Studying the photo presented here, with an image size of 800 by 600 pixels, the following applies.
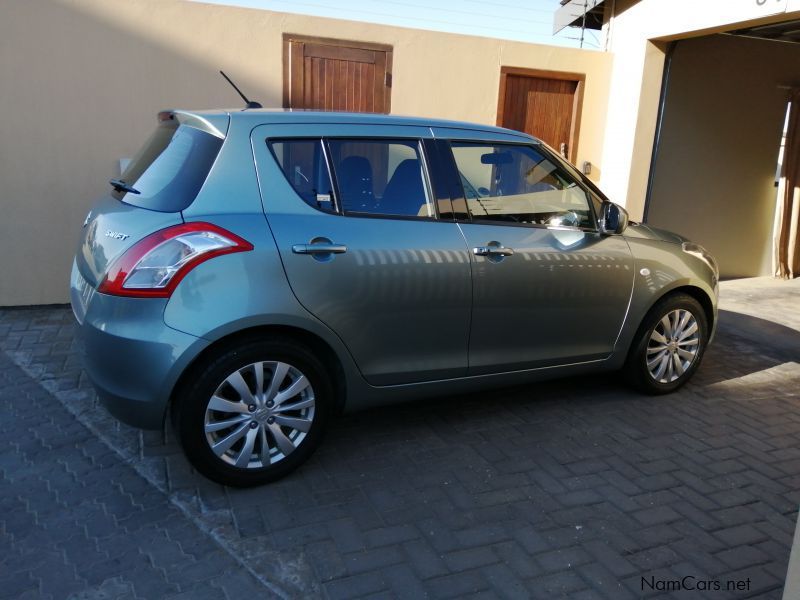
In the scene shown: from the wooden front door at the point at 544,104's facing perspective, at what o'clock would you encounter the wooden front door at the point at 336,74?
the wooden front door at the point at 336,74 is roughly at 2 o'clock from the wooden front door at the point at 544,104.

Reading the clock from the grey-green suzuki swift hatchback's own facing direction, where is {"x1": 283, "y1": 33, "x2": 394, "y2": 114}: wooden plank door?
The wooden plank door is roughly at 10 o'clock from the grey-green suzuki swift hatchback.

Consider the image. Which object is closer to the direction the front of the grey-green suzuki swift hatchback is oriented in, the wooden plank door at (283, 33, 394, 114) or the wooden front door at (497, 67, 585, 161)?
the wooden front door

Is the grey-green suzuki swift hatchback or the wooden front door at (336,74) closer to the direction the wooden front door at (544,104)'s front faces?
the grey-green suzuki swift hatchback

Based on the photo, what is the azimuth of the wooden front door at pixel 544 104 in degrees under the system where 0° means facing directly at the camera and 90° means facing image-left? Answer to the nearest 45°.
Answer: approximately 0°

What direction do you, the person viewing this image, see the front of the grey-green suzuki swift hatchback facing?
facing away from the viewer and to the right of the viewer

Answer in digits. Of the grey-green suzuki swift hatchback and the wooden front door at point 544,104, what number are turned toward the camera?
1

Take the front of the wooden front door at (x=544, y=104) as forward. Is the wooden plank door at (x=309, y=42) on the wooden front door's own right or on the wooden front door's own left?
on the wooden front door's own right
